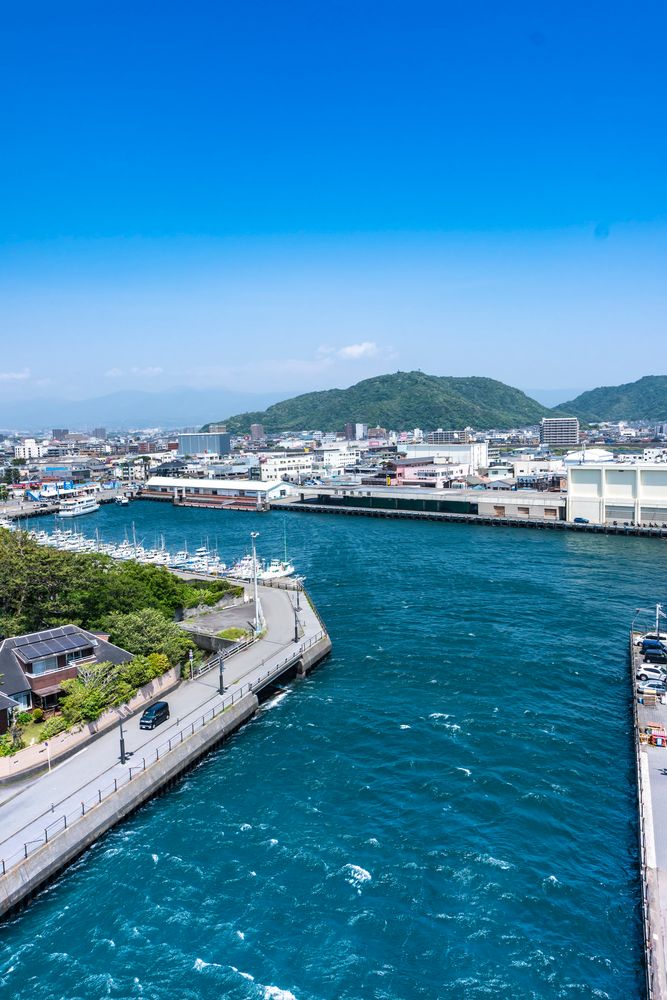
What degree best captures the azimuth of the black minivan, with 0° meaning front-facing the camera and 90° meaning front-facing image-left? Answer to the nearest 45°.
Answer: approximately 45°

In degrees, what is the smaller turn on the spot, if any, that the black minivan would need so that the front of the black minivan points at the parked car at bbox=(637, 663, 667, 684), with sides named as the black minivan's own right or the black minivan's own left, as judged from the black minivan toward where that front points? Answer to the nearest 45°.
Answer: approximately 135° to the black minivan's own left

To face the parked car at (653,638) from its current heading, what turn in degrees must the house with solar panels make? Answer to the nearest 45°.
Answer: approximately 45° to its left

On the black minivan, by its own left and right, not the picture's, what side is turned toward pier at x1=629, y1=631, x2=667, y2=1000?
left

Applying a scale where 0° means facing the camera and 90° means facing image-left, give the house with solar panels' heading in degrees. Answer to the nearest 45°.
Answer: approximately 315°
